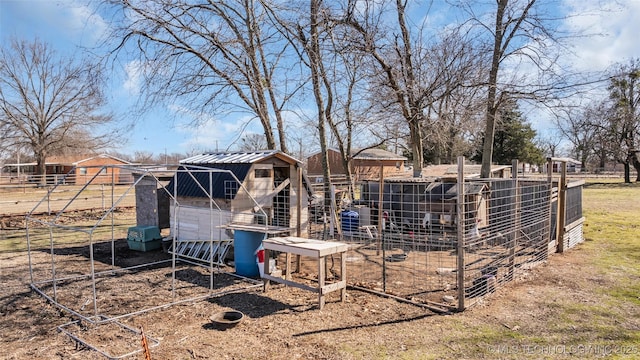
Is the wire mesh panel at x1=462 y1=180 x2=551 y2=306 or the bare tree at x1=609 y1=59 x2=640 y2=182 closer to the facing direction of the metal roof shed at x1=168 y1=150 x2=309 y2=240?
the wire mesh panel

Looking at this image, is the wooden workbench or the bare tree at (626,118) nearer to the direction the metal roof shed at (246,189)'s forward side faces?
the wooden workbench

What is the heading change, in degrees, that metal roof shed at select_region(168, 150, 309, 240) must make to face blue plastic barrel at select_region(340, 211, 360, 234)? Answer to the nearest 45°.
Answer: approximately 90° to its left

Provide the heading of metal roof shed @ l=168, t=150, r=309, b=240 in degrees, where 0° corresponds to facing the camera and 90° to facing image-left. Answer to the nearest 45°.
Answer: approximately 315°

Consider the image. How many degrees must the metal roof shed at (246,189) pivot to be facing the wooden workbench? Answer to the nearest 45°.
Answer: approximately 45° to its right

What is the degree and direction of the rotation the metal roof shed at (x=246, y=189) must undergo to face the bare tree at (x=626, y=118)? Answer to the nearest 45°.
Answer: approximately 90° to its left

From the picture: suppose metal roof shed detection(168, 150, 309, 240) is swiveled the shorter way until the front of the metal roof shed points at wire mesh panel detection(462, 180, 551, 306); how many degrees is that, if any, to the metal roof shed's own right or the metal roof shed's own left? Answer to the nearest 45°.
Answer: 0° — it already faces it

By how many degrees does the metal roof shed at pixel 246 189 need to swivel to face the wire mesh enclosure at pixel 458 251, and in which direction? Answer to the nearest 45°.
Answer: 0° — it already faces it

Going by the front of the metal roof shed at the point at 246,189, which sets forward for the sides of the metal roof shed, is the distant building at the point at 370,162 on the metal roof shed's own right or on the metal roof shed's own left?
on the metal roof shed's own left
